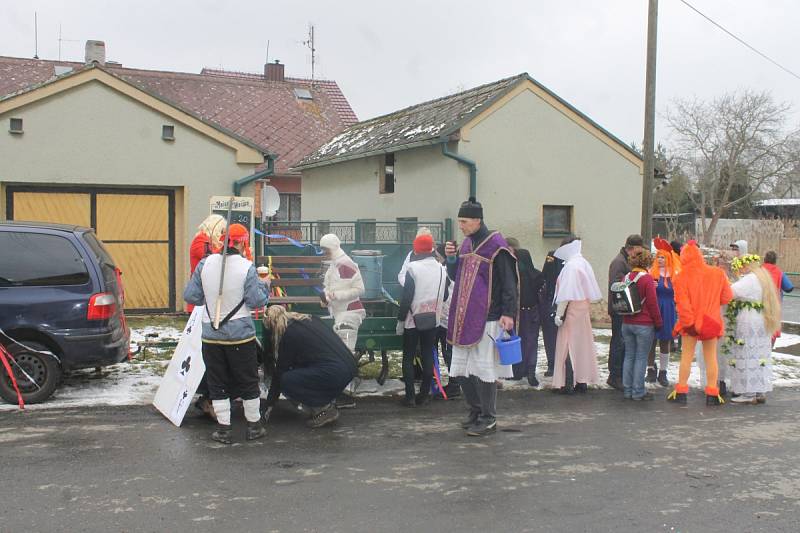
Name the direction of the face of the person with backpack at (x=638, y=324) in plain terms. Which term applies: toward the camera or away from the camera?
away from the camera

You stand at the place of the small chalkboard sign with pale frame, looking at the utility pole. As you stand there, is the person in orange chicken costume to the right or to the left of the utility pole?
right

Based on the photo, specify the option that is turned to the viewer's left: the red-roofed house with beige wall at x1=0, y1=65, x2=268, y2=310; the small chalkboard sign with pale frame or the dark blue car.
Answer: the dark blue car

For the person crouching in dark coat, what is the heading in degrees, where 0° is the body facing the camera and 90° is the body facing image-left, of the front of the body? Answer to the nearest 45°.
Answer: approximately 90°

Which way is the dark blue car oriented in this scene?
to the viewer's left

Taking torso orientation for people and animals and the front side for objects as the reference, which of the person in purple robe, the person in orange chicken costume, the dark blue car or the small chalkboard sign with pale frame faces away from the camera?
the person in orange chicken costume

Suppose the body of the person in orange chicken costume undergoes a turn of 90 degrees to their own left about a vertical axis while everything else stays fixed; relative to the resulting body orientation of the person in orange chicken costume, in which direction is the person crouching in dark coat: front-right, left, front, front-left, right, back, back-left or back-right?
front-left

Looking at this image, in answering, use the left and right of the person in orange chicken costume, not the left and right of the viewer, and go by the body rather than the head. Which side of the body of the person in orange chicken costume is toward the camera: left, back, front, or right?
back

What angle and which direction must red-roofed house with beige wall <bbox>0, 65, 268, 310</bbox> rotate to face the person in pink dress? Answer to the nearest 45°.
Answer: approximately 45° to its left

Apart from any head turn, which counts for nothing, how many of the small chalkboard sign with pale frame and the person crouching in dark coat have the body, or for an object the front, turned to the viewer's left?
1

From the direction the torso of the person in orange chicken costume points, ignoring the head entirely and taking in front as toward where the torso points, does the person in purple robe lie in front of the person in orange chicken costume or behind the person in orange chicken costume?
behind

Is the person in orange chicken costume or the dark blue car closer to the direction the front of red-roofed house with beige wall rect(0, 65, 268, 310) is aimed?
the dark blue car
